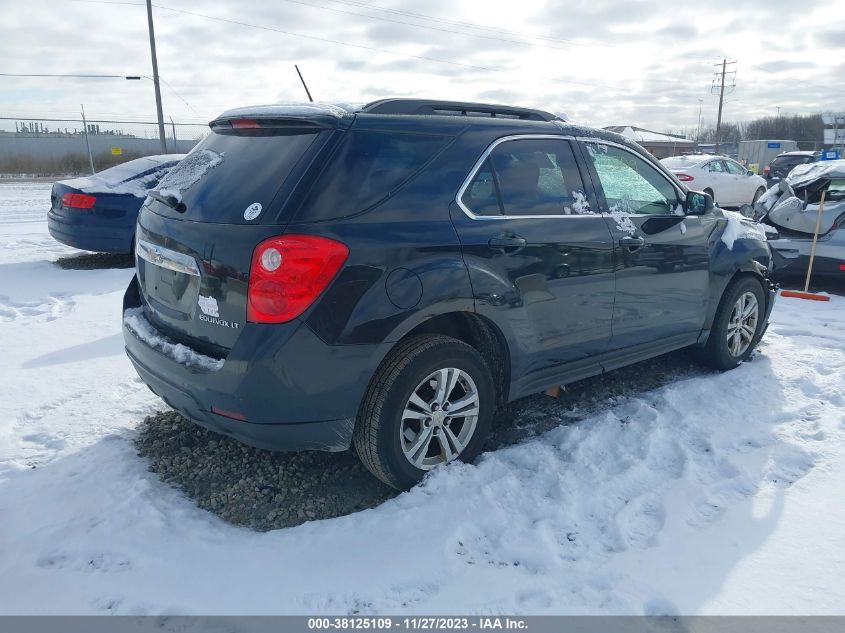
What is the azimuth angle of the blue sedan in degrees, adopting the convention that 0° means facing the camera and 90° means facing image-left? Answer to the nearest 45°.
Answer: approximately 225°

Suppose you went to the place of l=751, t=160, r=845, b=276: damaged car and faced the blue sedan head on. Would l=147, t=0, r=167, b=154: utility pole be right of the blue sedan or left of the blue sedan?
right

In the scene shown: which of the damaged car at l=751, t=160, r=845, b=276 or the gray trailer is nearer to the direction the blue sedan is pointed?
the gray trailer

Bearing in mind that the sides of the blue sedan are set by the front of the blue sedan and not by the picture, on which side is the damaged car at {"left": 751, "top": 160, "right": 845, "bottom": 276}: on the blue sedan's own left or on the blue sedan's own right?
on the blue sedan's own right

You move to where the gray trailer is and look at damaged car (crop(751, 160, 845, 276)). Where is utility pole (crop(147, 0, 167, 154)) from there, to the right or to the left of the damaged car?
right

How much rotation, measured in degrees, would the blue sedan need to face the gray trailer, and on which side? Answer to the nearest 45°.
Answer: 0° — it already faces it
